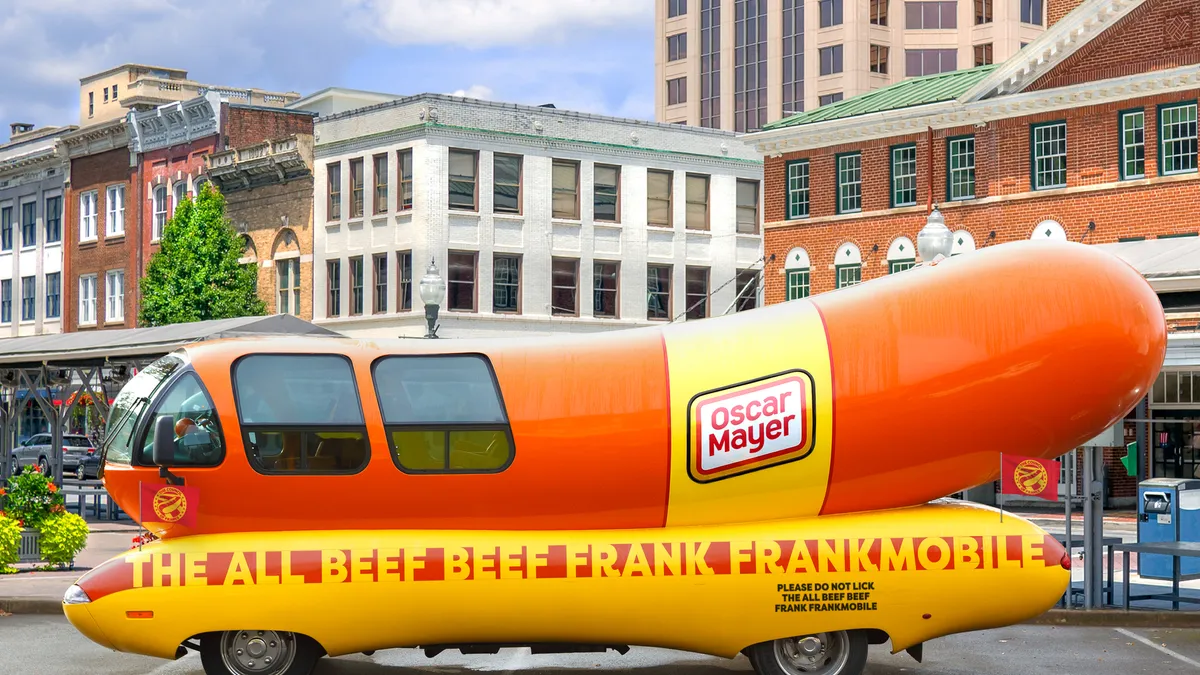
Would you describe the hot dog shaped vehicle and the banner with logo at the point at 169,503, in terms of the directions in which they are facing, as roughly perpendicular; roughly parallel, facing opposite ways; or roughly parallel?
roughly perpendicular

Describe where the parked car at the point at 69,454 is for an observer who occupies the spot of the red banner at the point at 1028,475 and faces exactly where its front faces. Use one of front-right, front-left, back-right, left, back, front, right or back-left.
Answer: back-right

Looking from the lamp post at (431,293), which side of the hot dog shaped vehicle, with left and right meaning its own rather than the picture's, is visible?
right

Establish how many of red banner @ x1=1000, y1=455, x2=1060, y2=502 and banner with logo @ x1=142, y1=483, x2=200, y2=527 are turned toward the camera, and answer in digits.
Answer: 2

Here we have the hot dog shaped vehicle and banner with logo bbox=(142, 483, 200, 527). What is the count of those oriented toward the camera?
1

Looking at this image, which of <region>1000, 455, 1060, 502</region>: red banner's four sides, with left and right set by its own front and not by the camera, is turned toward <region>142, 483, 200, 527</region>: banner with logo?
right

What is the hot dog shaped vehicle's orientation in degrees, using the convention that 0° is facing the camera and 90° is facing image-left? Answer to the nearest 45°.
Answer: approximately 90°

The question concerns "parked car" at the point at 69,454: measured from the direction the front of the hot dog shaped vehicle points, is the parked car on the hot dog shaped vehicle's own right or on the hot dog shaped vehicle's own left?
on the hot dog shaped vehicle's own right
